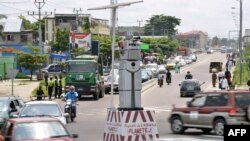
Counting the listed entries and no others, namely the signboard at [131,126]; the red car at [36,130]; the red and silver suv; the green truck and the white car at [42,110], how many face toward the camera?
4

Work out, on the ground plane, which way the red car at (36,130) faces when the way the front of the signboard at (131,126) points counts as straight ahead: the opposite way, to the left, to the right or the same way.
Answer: the same way

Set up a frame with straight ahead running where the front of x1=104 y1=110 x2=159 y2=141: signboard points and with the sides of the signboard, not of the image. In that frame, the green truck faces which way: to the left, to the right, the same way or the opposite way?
the same way

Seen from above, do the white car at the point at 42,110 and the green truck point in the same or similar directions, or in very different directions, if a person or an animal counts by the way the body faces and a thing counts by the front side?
same or similar directions

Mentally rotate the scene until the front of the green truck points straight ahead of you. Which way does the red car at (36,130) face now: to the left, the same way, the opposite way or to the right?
the same way

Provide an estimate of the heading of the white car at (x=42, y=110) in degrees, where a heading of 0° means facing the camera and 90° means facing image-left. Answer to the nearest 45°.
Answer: approximately 0°

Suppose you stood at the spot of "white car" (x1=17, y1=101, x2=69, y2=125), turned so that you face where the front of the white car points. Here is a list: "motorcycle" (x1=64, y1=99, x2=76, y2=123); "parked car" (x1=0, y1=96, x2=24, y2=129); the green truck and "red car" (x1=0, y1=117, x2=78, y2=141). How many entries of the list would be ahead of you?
1

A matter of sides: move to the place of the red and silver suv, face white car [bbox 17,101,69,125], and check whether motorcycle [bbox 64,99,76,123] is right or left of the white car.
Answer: right

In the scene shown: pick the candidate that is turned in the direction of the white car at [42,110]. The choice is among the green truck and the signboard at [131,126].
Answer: the green truck

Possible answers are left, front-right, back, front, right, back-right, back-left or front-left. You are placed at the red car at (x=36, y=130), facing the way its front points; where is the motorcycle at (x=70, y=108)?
back

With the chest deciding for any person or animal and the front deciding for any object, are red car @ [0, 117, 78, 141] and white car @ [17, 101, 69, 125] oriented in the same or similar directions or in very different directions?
same or similar directions

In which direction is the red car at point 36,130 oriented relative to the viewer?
toward the camera

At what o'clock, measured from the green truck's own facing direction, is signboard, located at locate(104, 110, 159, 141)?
The signboard is roughly at 12 o'clock from the green truck.

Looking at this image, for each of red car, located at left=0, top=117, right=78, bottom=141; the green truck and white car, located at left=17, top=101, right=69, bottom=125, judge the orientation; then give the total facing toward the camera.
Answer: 3

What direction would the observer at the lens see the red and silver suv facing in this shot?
facing away from the viewer and to the left of the viewer

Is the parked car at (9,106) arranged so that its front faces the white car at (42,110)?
no
